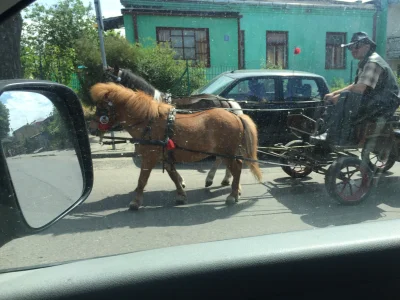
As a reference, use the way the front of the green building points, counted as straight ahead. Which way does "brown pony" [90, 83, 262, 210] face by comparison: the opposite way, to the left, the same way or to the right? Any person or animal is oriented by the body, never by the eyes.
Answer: to the right

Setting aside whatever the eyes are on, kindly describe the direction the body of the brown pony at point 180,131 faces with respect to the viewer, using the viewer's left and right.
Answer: facing to the left of the viewer

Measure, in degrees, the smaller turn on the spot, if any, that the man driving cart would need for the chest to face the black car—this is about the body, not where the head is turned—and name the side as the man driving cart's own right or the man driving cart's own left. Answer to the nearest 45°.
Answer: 0° — they already face it

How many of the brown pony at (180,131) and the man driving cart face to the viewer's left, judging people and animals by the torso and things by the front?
2

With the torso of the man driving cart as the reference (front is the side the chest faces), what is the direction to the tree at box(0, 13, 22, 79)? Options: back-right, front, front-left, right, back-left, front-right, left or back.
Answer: front-left

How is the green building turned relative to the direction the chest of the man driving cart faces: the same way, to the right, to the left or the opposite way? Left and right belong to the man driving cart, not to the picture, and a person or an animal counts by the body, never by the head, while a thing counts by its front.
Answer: to the left

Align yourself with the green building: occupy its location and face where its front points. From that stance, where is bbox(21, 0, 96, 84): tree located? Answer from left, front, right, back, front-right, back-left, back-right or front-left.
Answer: front-right

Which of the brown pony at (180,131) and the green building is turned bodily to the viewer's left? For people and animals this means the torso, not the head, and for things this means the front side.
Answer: the brown pony

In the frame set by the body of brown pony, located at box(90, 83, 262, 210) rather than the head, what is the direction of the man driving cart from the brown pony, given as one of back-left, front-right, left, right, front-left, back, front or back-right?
back

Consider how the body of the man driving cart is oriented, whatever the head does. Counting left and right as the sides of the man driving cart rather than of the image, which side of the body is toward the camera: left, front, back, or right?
left
